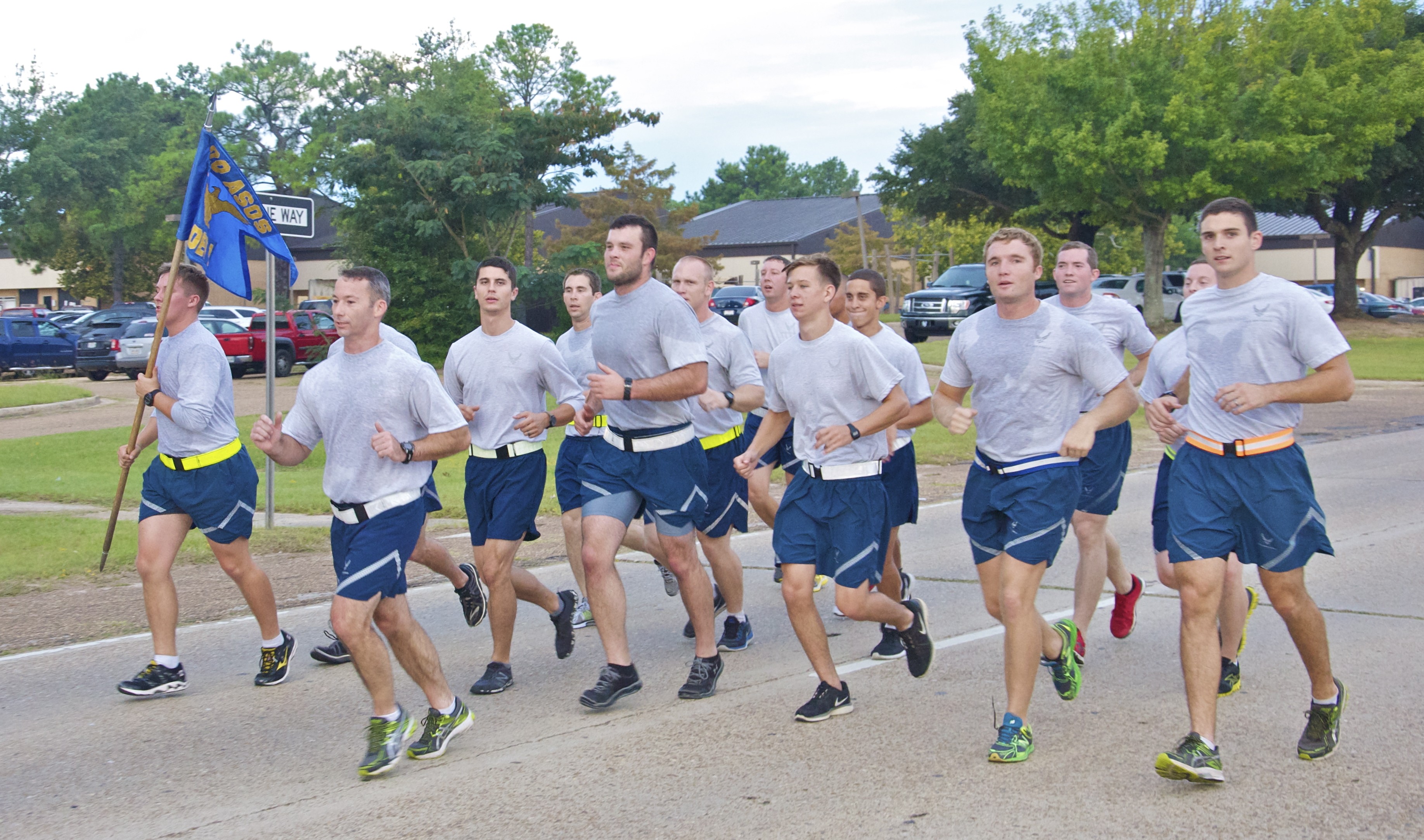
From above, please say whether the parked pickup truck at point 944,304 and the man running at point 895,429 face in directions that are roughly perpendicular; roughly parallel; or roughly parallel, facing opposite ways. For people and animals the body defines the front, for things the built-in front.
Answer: roughly parallel

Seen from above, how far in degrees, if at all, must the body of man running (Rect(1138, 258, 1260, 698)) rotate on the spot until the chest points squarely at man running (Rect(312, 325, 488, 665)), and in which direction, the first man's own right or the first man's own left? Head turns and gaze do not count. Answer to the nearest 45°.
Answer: approximately 45° to the first man's own right

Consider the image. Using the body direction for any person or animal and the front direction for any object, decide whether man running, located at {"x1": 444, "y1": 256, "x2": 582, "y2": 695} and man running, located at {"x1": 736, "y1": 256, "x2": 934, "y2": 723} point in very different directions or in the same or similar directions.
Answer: same or similar directions

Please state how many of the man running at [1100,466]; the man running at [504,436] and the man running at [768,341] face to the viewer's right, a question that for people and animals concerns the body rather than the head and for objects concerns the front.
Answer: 0

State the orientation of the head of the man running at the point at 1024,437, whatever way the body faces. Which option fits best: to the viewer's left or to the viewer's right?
to the viewer's left

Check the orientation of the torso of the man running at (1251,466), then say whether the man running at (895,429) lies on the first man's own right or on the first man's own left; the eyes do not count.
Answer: on the first man's own right

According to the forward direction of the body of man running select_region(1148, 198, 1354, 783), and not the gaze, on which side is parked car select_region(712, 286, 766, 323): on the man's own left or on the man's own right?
on the man's own right

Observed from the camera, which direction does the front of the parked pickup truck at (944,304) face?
facing the viewer and to the left of the viewer

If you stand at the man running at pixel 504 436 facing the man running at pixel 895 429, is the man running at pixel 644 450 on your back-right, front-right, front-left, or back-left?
front-right

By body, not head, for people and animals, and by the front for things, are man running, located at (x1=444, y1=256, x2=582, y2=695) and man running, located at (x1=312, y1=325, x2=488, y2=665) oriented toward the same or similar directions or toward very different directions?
same or similar directions

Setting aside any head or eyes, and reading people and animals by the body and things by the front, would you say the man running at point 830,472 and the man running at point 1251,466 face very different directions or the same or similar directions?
same or similar directions

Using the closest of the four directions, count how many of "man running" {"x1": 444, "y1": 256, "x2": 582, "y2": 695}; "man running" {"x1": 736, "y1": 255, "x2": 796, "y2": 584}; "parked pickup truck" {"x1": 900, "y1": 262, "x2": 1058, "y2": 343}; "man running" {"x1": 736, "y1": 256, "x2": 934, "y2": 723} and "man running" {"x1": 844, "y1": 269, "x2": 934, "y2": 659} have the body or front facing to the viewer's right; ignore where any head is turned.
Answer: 0
